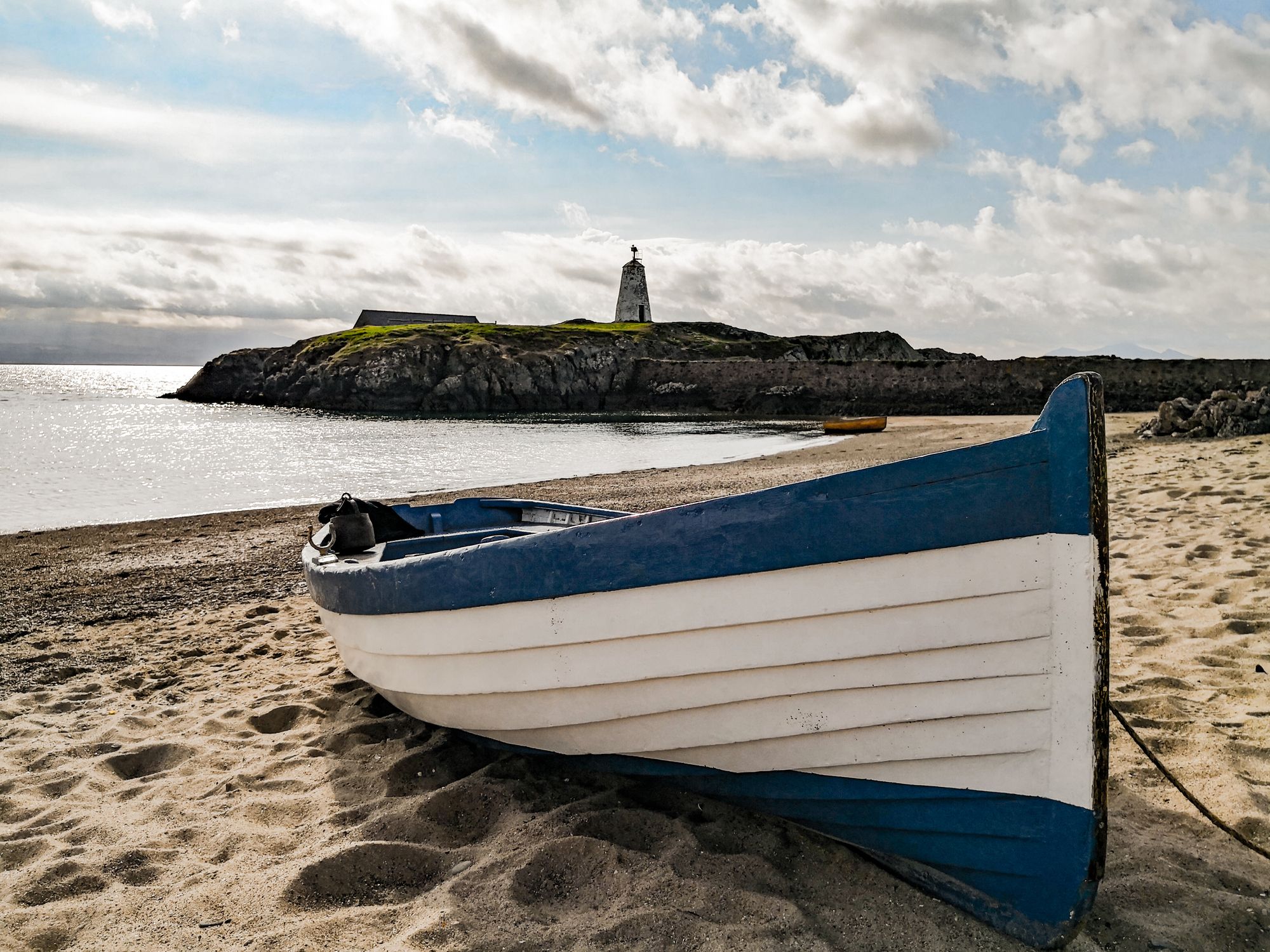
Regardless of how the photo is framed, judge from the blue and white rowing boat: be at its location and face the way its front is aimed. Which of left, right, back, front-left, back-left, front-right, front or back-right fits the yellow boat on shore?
back-left

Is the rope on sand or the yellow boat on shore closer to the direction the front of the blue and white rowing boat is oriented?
the rope on sand

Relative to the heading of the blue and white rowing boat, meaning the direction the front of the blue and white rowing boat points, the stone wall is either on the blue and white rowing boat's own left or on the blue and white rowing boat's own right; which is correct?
on the blue and white rowing boat's own left

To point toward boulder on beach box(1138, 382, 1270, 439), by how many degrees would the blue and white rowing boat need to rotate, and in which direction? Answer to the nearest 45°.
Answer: approximately 90° to its left

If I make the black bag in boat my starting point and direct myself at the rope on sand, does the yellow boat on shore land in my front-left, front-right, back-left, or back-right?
back-left

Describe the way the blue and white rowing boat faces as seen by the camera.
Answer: facing the viewer and to the right of the viewer
